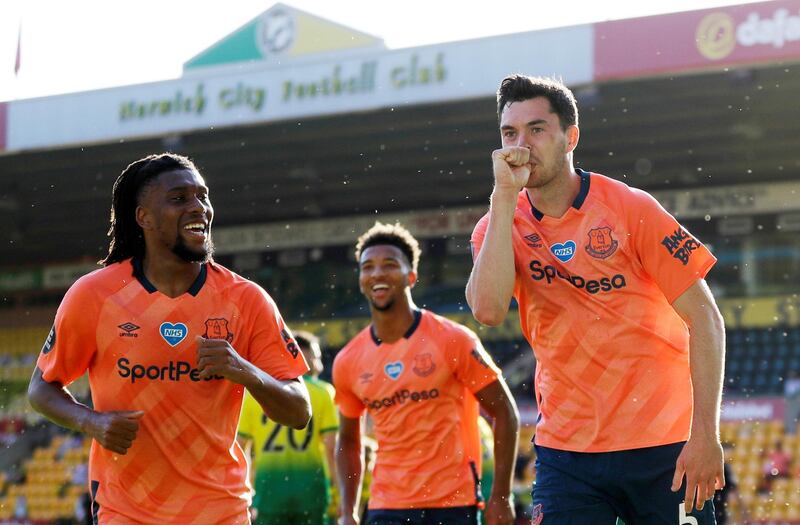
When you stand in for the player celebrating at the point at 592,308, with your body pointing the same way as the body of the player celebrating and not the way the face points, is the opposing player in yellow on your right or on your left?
on your right

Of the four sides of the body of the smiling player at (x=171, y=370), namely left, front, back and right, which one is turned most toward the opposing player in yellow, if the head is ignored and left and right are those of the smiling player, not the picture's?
back

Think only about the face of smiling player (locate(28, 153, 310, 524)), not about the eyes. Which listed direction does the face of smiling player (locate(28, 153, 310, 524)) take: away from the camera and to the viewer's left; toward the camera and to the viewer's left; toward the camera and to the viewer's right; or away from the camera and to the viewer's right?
toward the camera and to the viewer's right

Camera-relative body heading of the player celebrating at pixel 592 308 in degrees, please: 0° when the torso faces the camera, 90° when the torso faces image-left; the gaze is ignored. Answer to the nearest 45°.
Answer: approximately 45°

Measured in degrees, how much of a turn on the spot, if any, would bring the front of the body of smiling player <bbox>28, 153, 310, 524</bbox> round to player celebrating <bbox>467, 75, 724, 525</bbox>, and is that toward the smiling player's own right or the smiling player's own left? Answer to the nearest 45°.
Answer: approximately 90° to the smiling player's own left

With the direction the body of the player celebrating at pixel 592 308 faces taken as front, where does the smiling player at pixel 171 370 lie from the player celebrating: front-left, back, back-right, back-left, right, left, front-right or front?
front-right

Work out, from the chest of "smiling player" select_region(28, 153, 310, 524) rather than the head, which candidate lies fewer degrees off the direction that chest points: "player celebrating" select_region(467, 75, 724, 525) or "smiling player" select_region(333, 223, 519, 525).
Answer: the player celebrating

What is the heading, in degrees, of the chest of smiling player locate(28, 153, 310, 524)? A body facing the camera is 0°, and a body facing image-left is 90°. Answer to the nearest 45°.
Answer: approximately 0°

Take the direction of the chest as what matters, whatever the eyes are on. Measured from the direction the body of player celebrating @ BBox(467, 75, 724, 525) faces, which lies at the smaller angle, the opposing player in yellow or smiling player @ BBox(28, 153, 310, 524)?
the smiling player

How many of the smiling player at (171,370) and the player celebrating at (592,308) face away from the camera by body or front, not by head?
0

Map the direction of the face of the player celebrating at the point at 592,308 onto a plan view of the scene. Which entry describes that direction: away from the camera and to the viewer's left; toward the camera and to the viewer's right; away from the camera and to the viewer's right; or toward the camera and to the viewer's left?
toward the camera and to the viewer's left

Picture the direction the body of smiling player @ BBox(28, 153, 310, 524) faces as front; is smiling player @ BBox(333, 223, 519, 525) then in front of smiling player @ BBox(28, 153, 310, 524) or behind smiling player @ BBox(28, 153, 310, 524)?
behind
